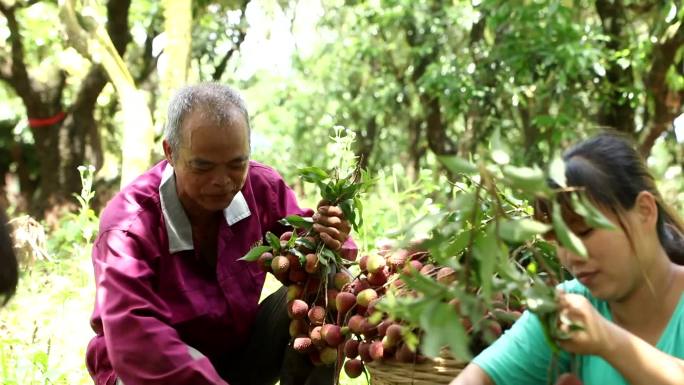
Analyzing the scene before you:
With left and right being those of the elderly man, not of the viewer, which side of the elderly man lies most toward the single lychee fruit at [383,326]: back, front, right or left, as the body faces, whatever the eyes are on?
front

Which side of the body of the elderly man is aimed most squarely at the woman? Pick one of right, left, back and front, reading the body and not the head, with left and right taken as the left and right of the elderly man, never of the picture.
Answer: front

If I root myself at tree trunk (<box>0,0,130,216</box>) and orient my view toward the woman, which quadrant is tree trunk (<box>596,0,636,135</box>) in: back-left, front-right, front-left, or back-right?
front-left

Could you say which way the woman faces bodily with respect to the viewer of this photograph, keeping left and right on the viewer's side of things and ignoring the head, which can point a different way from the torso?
facing the viewer and to the left of the viewer

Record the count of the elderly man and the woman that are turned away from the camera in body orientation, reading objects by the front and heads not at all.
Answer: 0

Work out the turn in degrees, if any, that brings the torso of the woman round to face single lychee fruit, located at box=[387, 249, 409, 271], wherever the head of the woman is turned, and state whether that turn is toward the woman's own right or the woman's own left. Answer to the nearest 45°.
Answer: approximately 90° to the woman's own right

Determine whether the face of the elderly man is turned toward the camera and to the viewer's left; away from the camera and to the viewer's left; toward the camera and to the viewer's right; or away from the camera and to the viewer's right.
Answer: toward the camera and to the viewer's right

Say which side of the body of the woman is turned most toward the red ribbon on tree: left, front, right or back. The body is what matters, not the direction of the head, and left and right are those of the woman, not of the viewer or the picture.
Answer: right

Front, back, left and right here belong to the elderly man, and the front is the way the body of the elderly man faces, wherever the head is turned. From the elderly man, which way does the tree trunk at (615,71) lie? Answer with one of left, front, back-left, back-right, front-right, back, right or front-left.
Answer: left

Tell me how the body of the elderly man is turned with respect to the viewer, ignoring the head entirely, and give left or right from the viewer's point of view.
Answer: facing the viewer and to the right of the viewer
